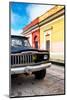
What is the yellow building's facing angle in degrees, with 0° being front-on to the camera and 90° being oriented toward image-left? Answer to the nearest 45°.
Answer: approximately 45°

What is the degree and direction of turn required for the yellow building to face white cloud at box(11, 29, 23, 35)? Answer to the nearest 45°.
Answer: approximately 45° to its right
